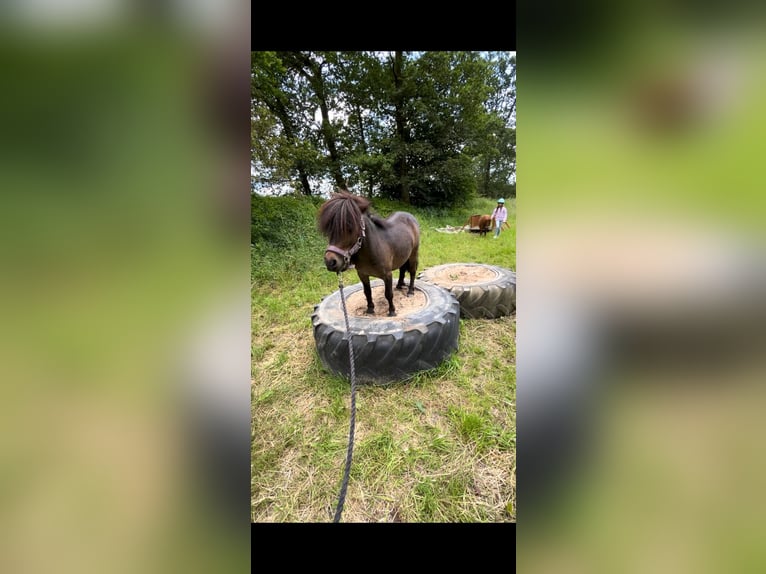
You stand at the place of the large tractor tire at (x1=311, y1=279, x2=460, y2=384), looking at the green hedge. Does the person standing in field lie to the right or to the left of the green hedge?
right

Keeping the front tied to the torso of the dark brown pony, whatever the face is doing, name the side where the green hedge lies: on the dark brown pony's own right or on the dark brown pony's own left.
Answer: on the dark brown pony's own right

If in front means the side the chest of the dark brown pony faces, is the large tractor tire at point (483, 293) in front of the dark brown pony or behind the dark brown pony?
behind

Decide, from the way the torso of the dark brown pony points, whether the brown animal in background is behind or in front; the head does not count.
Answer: behind

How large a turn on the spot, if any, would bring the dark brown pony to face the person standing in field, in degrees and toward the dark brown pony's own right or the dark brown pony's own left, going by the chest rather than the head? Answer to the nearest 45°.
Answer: approximately 180°

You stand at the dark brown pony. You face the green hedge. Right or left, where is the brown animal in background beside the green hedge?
right

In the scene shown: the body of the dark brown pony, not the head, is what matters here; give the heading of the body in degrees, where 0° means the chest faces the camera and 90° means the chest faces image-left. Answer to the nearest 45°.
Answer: approximately 45°

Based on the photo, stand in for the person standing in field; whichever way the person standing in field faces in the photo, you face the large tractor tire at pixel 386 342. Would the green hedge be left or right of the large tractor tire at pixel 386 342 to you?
right
